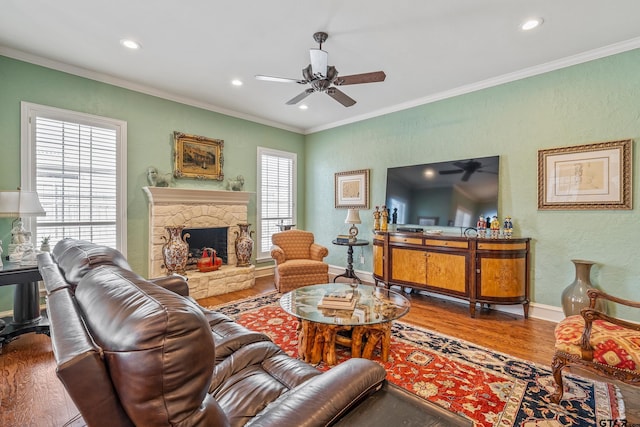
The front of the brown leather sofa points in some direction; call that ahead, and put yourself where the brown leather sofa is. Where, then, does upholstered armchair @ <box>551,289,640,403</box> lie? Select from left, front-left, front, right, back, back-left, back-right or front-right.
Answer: front-right

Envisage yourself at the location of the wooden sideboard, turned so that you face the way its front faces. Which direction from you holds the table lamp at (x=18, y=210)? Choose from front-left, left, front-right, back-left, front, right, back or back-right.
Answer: front

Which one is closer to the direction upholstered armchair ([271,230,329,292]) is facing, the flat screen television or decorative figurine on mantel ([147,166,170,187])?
the flat screen television

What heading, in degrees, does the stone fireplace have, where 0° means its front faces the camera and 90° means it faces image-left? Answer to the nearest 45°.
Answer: approximately 315°

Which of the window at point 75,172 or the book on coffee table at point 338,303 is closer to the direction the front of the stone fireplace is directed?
the book on coffee table

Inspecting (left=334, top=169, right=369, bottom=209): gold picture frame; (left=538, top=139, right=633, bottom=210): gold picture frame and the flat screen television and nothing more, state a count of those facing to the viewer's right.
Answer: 0

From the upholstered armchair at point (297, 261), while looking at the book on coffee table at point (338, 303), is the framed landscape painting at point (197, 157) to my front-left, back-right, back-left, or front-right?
back-right

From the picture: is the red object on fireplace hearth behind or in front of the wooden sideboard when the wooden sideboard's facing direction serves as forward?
in front

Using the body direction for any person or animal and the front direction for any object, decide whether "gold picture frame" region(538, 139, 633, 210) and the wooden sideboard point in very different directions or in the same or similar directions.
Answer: same or similar directions

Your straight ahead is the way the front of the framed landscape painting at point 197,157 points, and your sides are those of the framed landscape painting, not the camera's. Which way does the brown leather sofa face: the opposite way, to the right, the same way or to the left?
to the left

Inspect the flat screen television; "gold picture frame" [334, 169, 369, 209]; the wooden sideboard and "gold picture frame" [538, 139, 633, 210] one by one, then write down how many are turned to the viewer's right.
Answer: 0

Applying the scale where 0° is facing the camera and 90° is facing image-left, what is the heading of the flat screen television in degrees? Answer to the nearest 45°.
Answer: approximately 45°

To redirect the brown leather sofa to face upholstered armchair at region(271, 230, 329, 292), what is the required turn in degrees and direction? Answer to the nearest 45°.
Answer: approximately 45° to its left

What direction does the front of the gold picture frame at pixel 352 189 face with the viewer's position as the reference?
facing the viewer and to the left of the viewer

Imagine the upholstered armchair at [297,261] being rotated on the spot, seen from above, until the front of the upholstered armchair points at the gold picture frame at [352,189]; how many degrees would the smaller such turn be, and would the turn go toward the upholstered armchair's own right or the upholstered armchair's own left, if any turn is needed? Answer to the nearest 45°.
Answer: approximately 90° to the upholstered armchair's own left
